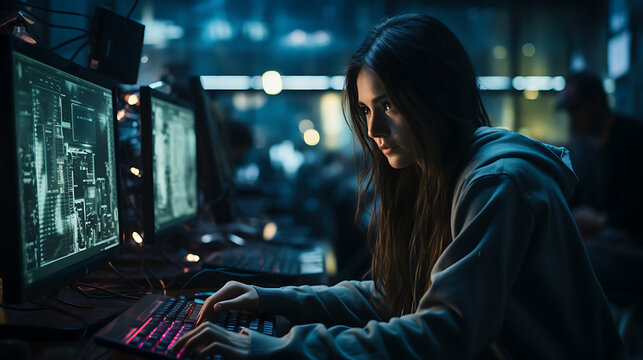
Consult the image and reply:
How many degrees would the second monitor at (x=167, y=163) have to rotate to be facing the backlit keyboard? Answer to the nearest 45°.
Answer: approximately 45° to its right

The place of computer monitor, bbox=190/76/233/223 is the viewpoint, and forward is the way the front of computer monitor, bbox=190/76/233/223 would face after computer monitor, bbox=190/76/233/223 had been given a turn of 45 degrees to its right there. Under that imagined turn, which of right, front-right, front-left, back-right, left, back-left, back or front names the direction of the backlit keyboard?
front-right

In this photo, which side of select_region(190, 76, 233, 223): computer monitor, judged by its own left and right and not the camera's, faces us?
right

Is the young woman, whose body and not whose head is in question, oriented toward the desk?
yes

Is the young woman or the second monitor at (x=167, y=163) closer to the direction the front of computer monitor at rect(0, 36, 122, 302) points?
the young woman

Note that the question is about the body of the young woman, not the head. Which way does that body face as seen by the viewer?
to the viewer's left

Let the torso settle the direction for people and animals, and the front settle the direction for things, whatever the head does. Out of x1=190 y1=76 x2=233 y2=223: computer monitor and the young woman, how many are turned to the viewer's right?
1

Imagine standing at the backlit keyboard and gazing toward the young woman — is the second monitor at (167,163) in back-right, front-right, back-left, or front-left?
back-left

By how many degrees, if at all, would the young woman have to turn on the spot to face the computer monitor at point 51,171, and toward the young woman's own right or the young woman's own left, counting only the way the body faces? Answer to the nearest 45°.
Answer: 0° — they already face it
